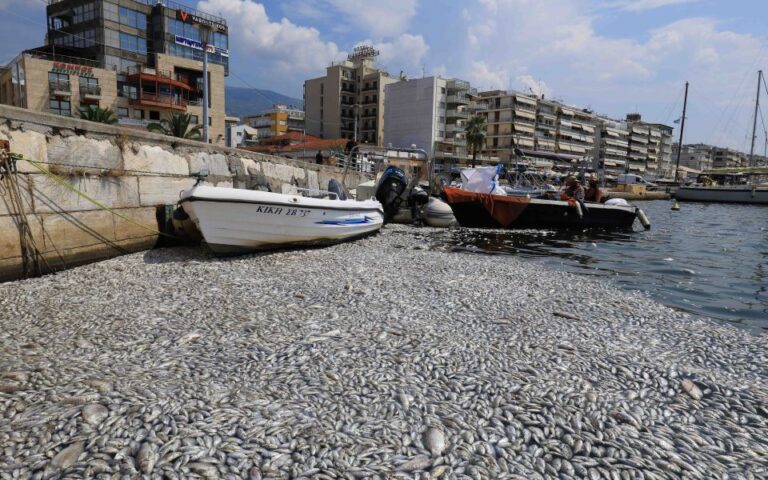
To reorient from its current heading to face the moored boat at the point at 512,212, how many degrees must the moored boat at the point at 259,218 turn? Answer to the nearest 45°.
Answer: approximately 180°

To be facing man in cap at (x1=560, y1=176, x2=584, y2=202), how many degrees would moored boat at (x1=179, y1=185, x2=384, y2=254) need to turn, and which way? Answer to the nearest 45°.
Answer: approximately 180°

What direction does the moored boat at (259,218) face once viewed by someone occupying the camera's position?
facing the viewer and to the left of the viewer
